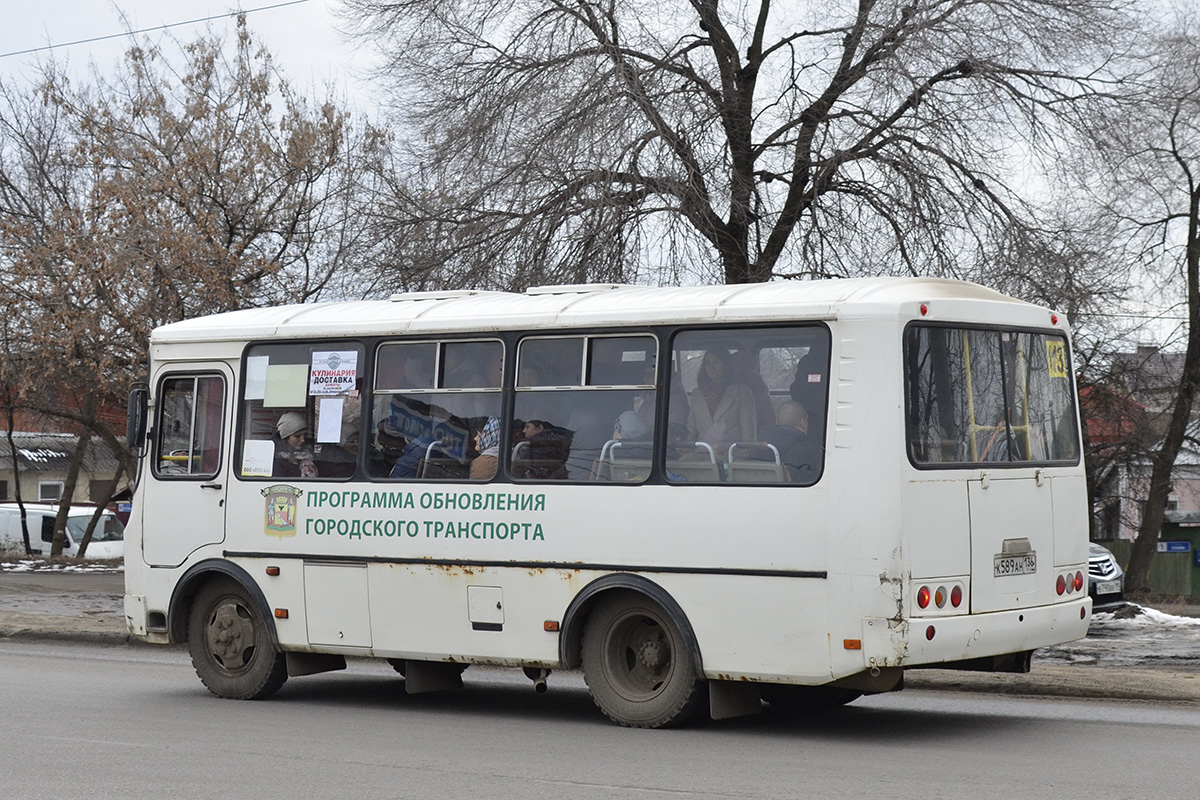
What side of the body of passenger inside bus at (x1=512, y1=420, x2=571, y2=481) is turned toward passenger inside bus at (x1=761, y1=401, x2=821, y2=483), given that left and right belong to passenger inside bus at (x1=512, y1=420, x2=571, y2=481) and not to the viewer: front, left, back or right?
back

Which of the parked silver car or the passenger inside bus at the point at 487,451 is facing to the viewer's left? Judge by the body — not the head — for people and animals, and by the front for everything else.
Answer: the passenger inside bus

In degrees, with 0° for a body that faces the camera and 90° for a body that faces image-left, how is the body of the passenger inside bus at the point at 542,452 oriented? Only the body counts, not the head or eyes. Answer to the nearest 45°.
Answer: approximately 135°

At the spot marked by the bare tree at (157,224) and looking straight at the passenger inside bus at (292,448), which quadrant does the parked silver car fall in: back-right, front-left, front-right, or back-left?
front-left

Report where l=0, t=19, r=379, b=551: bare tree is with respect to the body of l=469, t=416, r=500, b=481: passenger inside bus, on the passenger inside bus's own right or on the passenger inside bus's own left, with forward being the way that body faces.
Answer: on the passenger inside bus's own right

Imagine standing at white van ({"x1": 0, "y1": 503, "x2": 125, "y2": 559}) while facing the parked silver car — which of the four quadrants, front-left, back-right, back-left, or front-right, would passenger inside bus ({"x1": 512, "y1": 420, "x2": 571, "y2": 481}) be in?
front-right

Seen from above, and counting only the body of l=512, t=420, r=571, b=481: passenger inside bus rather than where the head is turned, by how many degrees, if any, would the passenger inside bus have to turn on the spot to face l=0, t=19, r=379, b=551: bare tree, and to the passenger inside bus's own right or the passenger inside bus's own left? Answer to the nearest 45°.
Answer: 0° — they already face it

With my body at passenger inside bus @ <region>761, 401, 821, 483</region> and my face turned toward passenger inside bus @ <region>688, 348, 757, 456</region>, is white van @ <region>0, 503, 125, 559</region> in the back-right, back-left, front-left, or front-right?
front-right

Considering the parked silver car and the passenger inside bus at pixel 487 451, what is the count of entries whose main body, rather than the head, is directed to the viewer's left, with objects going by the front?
1

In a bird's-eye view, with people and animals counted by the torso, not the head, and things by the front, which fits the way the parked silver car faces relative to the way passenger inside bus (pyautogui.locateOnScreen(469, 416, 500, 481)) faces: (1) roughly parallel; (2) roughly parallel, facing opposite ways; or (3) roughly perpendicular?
roughly perpendicular

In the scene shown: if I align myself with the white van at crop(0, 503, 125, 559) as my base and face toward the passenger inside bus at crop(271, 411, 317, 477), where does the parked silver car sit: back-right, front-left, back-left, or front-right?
front-left

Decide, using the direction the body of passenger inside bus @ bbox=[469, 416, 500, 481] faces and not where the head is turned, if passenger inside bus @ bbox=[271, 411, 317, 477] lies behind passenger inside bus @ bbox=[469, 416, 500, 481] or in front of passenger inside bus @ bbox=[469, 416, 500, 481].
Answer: in front

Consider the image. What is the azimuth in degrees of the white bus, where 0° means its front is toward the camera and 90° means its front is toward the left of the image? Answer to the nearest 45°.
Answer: approximately 135°

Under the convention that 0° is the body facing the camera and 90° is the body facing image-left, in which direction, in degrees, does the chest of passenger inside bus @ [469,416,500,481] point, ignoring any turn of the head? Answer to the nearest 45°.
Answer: approximately 90°

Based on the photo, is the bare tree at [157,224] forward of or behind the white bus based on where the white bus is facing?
forward
